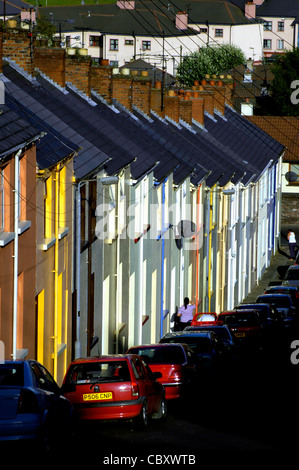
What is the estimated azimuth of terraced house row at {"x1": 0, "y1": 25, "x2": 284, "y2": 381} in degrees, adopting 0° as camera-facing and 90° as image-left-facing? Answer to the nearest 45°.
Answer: approximately 315°

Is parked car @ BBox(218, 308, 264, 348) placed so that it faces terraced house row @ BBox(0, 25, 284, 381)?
no

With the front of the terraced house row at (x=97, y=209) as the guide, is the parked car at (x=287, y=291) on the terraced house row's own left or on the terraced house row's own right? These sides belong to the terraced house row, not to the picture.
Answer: on the terraced house row's own left

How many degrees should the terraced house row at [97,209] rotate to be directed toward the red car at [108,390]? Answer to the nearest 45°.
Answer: approximately 45° to its right

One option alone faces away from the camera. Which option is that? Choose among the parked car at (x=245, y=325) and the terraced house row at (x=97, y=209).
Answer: the parked car

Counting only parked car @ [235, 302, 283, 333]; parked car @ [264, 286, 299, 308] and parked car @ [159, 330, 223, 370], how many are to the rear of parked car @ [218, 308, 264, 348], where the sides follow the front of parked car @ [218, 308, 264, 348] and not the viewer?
1

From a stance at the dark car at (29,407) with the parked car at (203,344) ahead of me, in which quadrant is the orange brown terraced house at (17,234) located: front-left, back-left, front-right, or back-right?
front-left

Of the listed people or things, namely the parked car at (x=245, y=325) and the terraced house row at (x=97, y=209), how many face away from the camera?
1

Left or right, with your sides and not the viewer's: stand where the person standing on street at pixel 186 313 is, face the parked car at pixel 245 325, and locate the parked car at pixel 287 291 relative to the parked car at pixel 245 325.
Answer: left

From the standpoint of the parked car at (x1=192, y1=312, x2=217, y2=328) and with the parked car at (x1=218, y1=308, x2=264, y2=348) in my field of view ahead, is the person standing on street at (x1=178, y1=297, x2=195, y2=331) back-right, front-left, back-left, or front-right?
back-right

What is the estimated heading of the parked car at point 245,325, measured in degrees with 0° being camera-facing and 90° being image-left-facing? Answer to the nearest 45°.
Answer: approximately 180°

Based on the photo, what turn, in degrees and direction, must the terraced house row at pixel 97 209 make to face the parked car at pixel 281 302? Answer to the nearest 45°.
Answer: approximately 90° to its left

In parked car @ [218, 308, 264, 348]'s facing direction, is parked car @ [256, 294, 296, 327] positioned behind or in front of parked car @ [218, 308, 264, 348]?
in front

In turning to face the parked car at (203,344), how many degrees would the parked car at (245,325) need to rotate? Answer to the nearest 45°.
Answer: approximately 180°

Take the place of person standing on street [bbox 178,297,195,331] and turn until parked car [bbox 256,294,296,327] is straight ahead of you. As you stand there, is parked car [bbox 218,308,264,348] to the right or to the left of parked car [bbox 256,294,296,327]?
right

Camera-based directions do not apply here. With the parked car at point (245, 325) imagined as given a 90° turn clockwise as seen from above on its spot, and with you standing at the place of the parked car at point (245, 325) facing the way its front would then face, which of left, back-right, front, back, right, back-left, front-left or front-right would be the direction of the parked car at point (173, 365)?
right

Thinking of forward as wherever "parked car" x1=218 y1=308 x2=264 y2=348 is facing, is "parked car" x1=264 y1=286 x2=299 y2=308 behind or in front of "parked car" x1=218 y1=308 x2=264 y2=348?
in front
